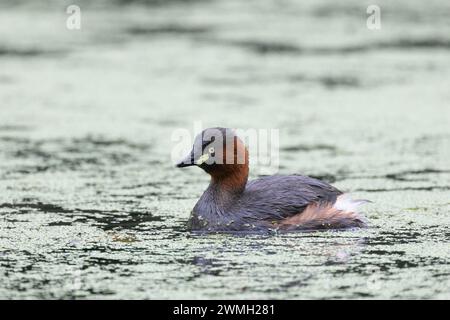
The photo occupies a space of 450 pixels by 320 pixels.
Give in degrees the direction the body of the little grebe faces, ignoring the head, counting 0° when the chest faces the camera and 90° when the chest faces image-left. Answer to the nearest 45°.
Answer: approximately 90°
